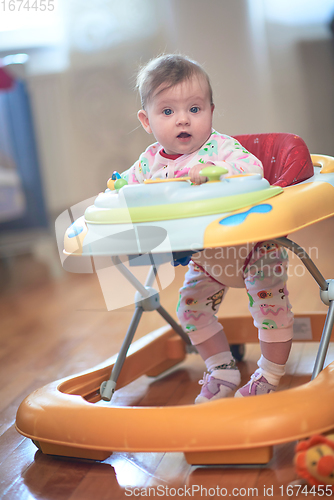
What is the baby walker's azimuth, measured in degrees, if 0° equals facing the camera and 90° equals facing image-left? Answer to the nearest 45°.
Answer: approximately 45°

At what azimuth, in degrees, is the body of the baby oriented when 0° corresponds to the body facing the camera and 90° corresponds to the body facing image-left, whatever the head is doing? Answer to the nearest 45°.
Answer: approximately 45°

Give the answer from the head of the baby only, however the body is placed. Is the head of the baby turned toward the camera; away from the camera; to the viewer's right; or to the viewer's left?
toward the camera
